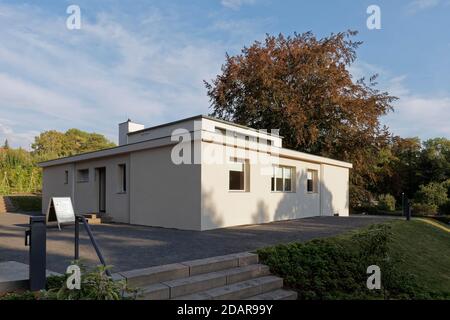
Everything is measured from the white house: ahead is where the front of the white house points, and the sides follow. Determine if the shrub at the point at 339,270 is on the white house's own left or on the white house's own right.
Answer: on the white house's own left

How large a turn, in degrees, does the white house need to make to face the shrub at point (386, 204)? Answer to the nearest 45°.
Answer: approximately 180°

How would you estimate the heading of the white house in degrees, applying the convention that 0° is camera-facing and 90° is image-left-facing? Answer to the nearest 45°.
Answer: approximately 45°

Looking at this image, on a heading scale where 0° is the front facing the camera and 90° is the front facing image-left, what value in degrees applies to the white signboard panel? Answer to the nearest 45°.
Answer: approximately 315°

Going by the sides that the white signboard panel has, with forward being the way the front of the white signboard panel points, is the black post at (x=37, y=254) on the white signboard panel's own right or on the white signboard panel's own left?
on the white signboard panel's own right

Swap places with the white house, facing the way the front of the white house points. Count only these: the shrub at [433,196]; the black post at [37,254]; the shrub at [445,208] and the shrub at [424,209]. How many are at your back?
3
